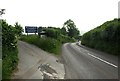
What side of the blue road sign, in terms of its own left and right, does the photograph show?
front
